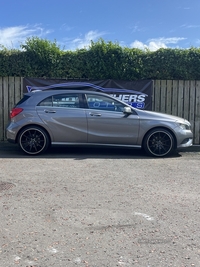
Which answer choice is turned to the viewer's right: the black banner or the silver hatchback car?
the silver hatchback car

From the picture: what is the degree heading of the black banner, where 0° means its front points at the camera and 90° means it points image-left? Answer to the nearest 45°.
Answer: approximately 0°

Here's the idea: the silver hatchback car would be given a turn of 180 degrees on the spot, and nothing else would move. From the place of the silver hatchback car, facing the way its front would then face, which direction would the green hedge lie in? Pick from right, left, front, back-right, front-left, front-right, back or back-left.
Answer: right

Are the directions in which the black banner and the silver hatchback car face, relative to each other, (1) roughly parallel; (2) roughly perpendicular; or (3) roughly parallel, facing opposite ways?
roughly perpendicular

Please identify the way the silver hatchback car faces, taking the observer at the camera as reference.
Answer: facing to the right of the viewer

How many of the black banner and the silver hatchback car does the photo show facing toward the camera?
1

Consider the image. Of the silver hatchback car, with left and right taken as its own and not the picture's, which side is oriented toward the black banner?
left

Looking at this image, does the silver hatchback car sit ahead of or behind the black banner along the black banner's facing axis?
ahead
